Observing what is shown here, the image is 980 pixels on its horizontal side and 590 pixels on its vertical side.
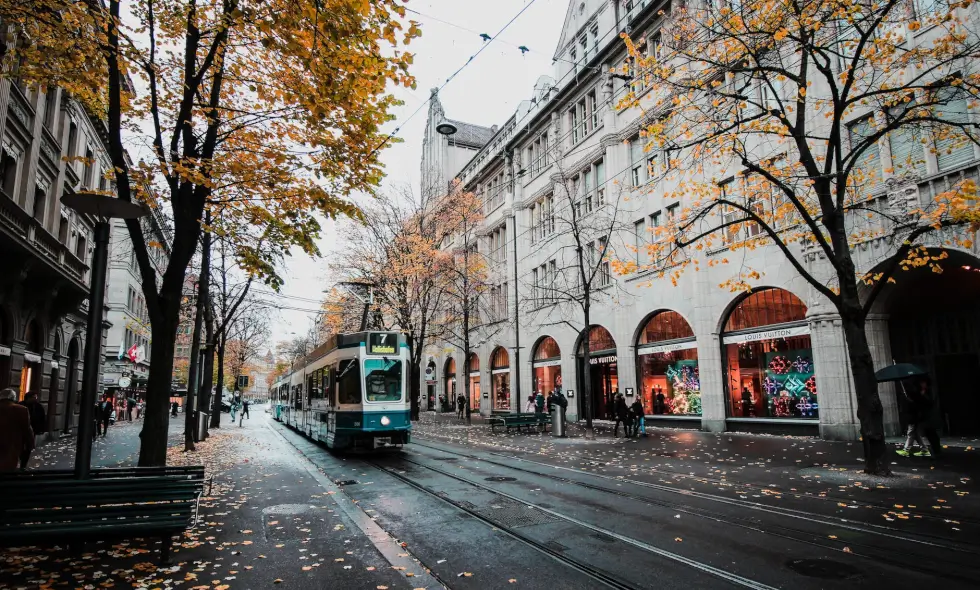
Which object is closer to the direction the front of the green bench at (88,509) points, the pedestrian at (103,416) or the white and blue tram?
the pedestrian

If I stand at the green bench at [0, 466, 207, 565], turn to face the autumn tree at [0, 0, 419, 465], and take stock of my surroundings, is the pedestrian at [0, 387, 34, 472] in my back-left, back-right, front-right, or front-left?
front-left

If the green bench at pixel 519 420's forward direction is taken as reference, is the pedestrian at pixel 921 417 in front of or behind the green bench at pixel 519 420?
in front

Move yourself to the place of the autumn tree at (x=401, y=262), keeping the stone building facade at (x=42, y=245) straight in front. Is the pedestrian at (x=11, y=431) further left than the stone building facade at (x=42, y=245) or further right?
left

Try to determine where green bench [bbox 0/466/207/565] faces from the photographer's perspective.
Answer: facing away from the viewer
